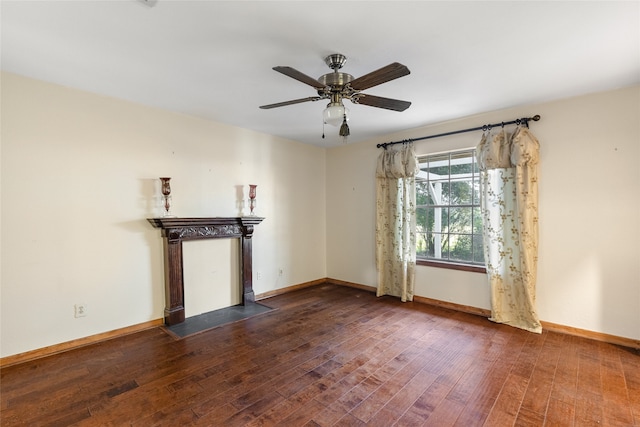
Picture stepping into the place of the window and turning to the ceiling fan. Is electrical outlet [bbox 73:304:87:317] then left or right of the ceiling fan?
right

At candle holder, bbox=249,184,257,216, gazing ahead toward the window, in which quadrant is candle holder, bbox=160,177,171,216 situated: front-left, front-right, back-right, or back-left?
back-right

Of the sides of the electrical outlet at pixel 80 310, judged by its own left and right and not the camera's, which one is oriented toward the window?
left

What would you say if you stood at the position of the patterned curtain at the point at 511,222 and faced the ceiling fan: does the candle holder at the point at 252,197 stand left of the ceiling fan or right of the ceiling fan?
right

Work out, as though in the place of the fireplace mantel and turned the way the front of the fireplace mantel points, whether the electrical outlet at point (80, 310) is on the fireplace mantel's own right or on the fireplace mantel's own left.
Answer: on the fireplace mantel's own right

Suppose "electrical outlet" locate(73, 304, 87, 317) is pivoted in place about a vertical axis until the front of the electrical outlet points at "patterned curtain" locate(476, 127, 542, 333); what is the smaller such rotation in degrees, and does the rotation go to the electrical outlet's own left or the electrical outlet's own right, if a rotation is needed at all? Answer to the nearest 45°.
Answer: approximately 45° to the electrical outlet's own left

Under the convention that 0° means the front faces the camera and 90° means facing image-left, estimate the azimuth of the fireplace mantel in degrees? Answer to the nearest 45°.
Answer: approximately 315°
